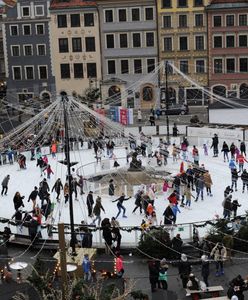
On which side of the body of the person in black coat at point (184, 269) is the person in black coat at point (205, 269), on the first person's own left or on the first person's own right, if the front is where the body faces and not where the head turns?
on the first person's own right

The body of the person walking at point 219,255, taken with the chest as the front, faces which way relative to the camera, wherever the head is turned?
toward the camera

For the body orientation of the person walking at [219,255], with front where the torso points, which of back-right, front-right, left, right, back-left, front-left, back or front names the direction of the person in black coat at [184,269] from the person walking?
front-right

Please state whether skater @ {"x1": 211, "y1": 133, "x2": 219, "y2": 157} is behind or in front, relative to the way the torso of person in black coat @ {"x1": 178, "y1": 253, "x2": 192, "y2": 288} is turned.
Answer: in front

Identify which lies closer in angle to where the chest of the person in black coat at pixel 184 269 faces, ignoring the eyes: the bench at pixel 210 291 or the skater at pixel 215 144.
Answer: the skater

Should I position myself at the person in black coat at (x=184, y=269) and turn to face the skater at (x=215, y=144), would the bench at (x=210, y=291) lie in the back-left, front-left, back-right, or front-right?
back-right

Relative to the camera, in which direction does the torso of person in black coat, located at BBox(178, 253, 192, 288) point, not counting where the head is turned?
away from the camera
